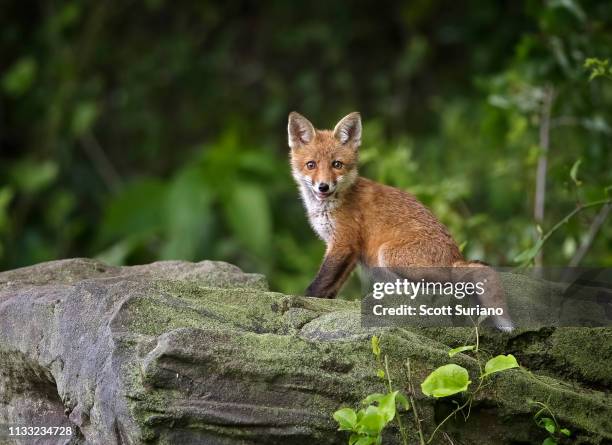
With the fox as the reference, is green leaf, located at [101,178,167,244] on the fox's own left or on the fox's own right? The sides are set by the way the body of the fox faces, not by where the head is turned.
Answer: on the fox's own right

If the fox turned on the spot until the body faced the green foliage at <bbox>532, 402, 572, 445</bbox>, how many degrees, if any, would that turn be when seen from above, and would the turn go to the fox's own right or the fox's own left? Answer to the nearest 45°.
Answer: approximately 135° to the fox's own left

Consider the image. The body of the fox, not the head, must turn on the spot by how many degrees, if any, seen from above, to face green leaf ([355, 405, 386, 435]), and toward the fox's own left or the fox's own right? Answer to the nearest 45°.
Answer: approximately 90° to the fox's own left

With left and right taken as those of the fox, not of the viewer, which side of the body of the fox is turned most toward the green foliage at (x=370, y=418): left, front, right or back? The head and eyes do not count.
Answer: left

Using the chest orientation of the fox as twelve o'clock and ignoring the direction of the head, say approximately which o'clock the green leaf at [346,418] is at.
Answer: The green leaf is roughly at 9 o'clock from the fox.

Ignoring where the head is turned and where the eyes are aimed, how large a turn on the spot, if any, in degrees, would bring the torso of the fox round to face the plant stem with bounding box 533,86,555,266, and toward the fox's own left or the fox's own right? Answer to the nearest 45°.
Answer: approximately 135° to the fox's own right

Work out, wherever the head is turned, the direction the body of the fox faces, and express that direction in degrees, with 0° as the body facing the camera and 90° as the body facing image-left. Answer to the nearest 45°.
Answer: approximately 90°

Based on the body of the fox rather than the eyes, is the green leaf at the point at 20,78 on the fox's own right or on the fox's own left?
on the fox's own right

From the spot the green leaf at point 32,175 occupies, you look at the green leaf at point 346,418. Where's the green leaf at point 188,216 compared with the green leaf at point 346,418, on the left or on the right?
left

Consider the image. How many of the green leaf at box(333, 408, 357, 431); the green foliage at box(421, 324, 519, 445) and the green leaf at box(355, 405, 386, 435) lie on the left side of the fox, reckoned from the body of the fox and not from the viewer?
3

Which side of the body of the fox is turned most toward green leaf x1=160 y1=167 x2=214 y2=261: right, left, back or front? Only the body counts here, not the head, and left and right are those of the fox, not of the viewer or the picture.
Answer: right

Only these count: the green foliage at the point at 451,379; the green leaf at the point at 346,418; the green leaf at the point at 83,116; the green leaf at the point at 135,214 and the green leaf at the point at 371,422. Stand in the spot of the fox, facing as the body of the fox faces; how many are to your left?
3

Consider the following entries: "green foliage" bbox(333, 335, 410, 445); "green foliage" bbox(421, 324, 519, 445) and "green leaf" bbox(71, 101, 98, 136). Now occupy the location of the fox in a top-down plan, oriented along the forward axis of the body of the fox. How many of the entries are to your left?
2
